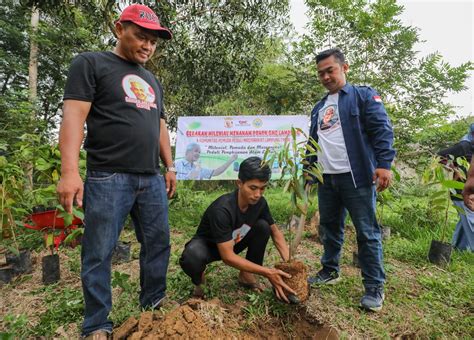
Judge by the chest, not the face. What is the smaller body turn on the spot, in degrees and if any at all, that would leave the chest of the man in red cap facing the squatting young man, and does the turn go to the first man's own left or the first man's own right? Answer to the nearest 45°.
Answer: approximately 45° to the first man's own left

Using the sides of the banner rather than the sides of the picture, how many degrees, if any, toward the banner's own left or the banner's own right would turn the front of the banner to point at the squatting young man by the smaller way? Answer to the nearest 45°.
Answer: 0° — it already faces them

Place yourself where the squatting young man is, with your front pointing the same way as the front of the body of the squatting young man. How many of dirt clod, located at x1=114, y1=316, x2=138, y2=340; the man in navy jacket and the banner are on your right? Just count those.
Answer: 1

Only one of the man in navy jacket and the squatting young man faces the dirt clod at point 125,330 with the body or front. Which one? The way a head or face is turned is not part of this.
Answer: the man in navy jacket

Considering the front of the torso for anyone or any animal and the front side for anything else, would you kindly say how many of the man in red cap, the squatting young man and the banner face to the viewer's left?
0

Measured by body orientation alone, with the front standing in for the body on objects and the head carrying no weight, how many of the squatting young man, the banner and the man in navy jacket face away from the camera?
0

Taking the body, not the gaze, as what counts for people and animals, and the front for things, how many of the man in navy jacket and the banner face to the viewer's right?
0

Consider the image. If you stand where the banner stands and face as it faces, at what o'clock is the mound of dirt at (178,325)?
The mound of dirt is roughly at 12 o'clock from the banner.

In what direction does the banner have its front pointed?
toward the camera

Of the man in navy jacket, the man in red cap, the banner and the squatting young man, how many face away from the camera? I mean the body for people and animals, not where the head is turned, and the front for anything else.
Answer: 0

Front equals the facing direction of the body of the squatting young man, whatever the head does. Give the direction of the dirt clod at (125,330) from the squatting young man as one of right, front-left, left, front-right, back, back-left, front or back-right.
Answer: right

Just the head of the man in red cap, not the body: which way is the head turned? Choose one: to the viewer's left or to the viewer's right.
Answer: to the viewer's right

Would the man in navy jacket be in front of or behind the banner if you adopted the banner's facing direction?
in front

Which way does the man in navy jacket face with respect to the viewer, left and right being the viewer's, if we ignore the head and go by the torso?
facing the viewer and to the left of the viewer

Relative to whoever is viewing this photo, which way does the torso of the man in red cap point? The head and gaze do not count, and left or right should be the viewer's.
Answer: facing the viewer and to the right of the viewer

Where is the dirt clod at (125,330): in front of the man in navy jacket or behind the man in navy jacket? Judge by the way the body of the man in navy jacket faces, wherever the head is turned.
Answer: in front

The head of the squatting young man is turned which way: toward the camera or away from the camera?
toward the camera

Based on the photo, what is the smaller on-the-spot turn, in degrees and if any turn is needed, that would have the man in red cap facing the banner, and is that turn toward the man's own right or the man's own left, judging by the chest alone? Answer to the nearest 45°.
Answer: approximately 90° to the man's own left
